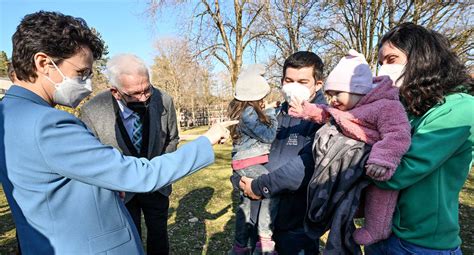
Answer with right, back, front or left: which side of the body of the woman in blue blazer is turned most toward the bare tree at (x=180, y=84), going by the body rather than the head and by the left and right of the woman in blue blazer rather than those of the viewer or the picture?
left

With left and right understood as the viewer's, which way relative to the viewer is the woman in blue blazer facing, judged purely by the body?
facing to the right of the viewer

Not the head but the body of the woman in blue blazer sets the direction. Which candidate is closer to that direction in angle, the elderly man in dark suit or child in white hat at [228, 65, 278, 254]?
the child in white hat

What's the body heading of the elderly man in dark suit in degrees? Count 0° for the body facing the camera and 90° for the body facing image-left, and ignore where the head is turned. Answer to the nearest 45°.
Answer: approximately 315°

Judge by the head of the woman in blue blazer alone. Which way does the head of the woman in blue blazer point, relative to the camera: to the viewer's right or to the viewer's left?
to the viewer's right

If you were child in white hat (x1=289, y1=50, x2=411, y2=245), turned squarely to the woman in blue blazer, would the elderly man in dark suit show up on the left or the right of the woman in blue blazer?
right

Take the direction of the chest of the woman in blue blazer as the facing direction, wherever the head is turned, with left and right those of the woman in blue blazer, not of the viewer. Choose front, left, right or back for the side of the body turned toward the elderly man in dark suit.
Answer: left

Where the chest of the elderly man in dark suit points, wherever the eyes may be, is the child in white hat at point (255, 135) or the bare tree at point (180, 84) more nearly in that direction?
the child in white hat

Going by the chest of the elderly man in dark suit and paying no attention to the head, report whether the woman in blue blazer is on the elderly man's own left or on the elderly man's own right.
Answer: on the elderly man's own right
